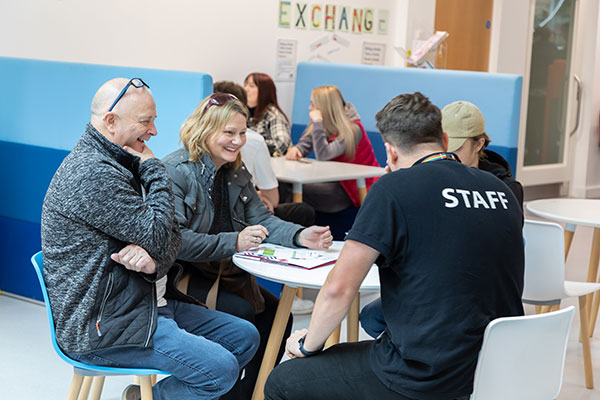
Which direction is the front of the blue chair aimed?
to the viewer's right

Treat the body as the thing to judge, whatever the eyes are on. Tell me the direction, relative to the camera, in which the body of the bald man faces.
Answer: to the viewer's right

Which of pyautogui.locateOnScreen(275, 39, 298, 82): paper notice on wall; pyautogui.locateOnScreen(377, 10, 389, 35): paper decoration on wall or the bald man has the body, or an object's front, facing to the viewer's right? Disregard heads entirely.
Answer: the bald man

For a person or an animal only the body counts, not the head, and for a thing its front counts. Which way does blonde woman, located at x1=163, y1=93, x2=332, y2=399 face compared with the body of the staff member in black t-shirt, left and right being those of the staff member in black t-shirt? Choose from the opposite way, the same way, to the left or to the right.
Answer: the opposite way

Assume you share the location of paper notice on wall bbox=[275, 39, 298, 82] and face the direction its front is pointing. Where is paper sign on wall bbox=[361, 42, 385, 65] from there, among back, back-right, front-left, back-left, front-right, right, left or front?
back-left

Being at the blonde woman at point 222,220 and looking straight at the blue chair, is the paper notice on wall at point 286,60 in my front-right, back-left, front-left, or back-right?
back-right

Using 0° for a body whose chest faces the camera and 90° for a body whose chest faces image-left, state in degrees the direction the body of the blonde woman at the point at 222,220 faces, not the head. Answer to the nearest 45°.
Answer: approximately 315°

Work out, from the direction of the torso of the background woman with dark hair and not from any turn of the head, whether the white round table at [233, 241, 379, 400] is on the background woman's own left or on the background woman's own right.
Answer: on the background woman's own left
